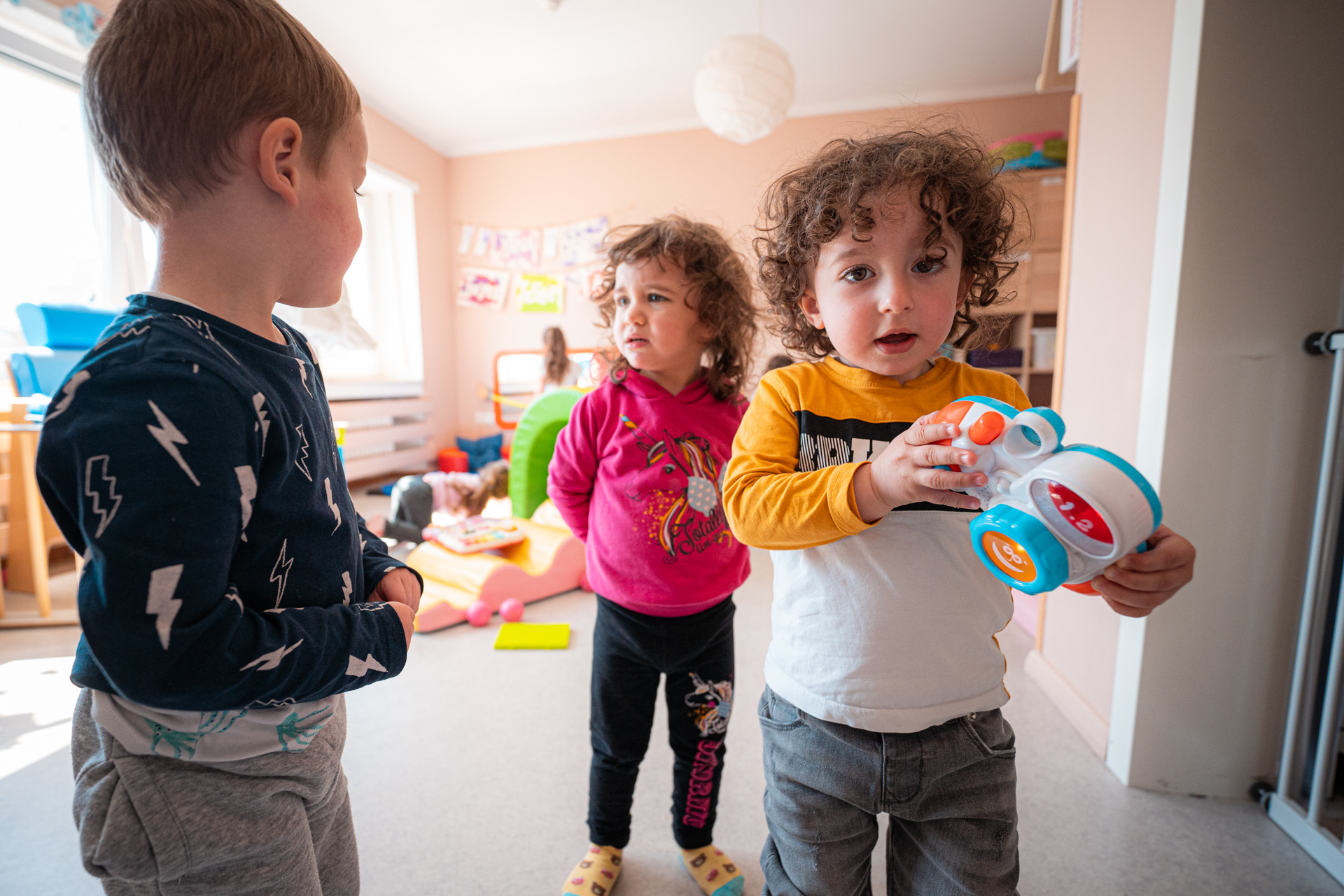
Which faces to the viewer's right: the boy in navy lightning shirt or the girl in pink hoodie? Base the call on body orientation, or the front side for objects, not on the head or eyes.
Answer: the boy in navy lightning shirt

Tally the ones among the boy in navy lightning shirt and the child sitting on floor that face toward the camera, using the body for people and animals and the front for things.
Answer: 0

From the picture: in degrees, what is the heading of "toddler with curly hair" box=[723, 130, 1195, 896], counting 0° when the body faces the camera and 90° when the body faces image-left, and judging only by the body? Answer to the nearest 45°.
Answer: approximately 0°

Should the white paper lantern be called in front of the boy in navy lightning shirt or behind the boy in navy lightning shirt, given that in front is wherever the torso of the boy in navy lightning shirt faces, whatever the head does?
in front

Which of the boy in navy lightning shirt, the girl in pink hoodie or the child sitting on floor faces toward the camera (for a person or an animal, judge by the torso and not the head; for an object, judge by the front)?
the girl in pink hoodie

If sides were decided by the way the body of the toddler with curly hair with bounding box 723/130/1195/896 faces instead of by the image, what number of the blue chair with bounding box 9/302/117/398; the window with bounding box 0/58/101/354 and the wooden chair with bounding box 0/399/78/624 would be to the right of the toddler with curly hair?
3
